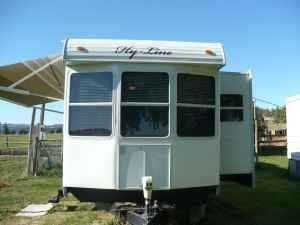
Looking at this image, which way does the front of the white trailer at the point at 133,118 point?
toward the camera
